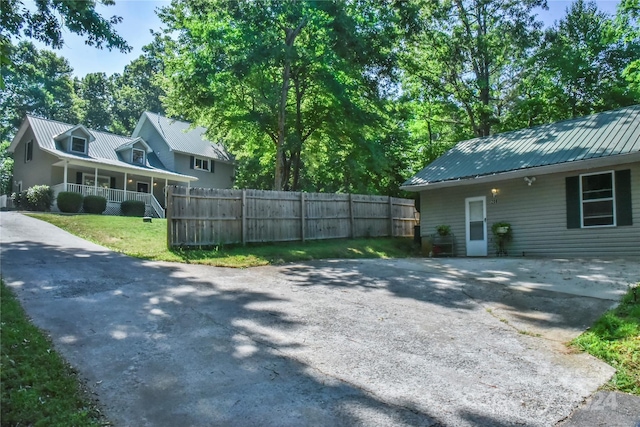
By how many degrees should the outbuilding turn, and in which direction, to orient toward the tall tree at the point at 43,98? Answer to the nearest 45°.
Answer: approximately 45° to its right

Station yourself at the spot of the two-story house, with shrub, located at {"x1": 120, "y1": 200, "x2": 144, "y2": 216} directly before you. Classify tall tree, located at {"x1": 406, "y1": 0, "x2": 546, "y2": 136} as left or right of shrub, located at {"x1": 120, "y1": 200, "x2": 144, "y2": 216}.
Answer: left

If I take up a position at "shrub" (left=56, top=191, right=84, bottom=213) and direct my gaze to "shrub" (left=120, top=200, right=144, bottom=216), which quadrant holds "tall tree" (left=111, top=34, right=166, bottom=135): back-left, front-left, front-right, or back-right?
front-left

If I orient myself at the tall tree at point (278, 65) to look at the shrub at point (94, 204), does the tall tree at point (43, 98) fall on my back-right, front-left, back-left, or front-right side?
front-right

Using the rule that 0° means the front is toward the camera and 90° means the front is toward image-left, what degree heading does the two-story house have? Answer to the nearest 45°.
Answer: approximately 315°

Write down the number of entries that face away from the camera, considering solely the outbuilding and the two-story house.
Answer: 0

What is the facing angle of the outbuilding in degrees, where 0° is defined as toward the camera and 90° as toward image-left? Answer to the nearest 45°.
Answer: approximately 45°

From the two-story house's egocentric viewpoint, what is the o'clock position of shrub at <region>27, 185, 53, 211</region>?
The shrub is roughly at 3 o'clock from the two-story house.

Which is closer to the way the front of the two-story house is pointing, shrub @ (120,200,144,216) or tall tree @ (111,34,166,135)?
the shrub

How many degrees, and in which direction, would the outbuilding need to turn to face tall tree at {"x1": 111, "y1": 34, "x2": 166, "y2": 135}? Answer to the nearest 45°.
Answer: approximately 90° to its right

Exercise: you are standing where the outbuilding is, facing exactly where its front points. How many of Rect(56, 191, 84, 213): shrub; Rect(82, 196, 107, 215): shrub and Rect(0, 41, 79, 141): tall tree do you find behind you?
0

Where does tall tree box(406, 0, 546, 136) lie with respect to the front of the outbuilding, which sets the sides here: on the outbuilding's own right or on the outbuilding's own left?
on the outbuilding's own right

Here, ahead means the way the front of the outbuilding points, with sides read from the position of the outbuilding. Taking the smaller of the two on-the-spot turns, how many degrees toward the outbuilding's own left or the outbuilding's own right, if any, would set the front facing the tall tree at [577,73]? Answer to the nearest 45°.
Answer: approximately 135° to the outbuilding's own right
